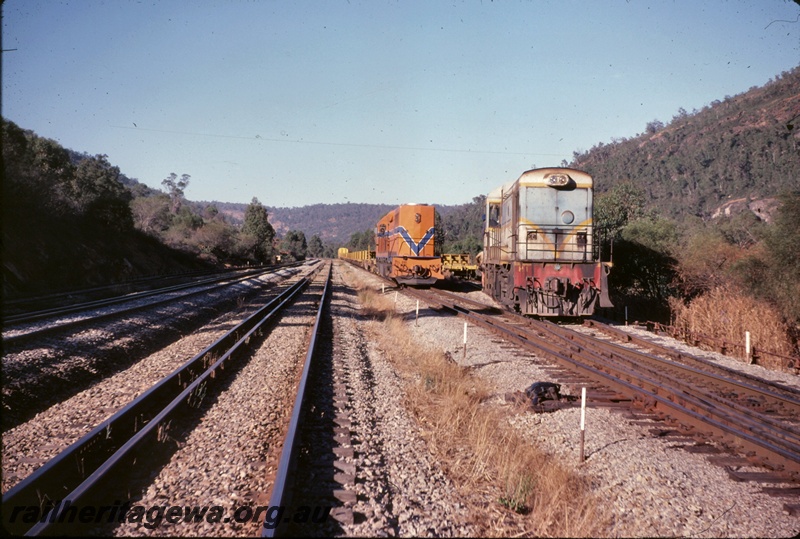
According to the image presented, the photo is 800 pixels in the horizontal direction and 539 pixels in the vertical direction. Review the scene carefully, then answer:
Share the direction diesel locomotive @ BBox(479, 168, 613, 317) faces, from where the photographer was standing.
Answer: facing the viewer

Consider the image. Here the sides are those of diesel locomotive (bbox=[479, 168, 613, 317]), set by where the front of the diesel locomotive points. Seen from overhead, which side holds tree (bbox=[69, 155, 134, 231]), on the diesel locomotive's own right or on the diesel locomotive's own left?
on the diesel locomotive's own right

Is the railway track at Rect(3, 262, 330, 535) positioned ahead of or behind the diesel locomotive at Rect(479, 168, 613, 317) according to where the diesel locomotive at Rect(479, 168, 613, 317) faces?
ahead

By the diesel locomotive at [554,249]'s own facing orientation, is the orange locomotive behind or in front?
behind

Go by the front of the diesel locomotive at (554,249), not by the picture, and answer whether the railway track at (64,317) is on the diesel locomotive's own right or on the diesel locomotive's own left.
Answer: on the diesel locomotive's own right

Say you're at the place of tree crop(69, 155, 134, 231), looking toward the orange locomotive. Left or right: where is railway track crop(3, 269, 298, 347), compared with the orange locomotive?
right

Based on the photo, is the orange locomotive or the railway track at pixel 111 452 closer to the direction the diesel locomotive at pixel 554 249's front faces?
the railway track

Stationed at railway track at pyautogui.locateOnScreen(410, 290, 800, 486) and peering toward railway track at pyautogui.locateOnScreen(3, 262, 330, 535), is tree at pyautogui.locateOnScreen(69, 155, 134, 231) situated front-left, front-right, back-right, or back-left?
front-right

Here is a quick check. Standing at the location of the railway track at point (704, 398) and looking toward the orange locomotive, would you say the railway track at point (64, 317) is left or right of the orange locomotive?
left
